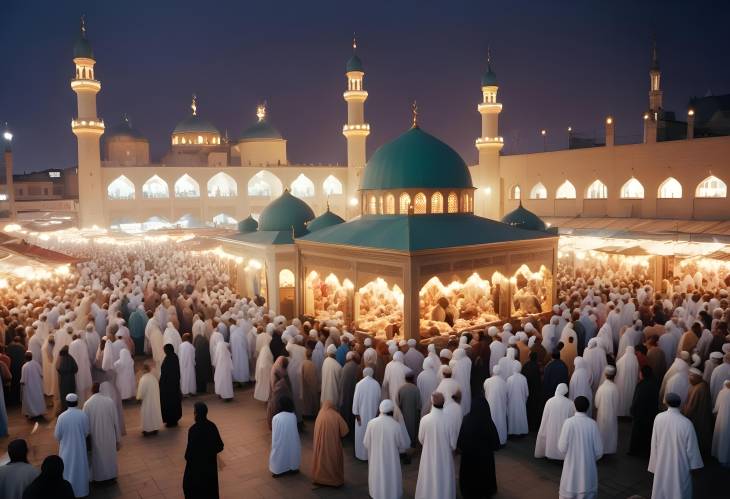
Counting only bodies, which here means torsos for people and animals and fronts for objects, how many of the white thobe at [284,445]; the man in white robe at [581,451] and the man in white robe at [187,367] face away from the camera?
3

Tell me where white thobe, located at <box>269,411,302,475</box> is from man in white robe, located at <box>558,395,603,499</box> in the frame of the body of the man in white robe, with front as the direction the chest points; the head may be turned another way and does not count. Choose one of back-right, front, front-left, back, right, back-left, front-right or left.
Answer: left

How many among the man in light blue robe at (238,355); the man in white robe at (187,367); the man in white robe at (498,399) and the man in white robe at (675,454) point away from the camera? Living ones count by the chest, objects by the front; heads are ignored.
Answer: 4

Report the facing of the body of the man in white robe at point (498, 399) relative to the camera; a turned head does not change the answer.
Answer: away from the camera

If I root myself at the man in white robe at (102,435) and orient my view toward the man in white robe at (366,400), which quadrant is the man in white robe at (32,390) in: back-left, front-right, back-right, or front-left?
back-left

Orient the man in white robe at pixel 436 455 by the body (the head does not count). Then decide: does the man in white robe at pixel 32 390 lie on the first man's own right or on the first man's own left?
on the first man's own left

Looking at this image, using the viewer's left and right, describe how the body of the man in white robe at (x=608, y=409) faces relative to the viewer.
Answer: facing away from the viewer

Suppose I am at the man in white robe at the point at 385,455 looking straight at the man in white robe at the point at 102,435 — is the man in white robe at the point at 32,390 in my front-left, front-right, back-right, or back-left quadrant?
front-right

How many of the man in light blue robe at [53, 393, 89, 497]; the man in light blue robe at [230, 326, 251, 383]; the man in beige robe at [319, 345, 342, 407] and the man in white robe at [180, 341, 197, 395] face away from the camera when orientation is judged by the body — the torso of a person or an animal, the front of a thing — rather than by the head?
4

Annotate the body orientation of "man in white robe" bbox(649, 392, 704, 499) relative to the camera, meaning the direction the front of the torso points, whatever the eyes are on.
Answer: away from the camera

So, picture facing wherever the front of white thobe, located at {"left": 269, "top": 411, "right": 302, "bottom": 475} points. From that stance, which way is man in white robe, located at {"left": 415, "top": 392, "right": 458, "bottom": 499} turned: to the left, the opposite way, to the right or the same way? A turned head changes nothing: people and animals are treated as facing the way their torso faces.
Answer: the same way

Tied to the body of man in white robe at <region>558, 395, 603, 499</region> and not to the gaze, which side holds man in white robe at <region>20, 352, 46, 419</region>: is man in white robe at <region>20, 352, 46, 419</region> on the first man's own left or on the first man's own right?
on the first man's own left

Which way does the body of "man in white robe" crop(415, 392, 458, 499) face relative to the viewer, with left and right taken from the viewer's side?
facing away from the viewer

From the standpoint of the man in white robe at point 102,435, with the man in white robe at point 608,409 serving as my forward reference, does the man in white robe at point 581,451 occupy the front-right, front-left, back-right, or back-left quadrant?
front-right

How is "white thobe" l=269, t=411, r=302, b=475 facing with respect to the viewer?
away from the camera

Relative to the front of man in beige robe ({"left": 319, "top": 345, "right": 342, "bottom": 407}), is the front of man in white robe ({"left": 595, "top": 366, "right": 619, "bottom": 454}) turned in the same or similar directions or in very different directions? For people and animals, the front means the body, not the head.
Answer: same or similar directions

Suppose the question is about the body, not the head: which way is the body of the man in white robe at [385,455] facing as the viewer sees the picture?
away from the camera

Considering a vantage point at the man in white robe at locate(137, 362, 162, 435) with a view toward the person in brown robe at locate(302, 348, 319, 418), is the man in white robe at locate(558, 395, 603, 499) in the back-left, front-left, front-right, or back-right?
front-right

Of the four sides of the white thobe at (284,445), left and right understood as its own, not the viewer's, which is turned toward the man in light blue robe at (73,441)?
left
